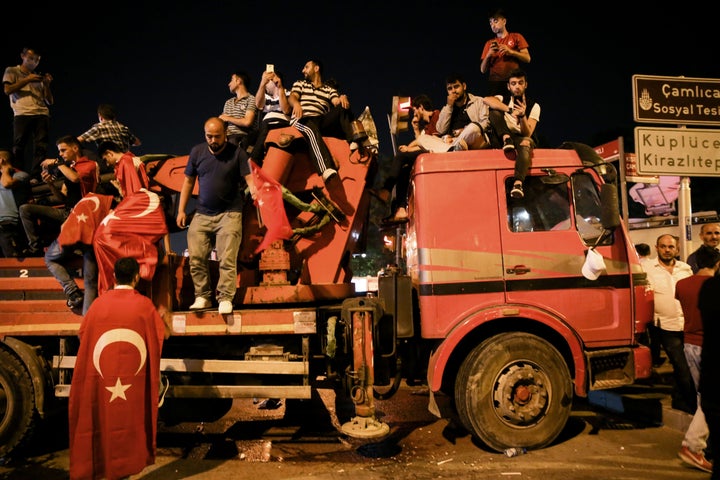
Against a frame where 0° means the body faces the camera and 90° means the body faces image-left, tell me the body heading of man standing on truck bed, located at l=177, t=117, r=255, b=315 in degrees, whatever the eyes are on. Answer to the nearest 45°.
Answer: approximately 0°

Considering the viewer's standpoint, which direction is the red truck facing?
facing to the right of the viewer
